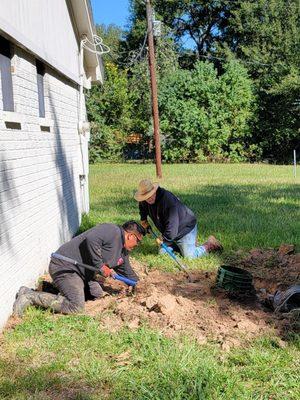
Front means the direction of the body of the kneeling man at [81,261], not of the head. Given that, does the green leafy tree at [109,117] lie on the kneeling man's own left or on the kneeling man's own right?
on the kneeling man's own left

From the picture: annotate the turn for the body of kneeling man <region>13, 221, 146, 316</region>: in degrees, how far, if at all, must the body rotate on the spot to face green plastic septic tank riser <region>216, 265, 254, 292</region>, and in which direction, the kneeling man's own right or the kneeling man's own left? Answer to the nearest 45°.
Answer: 0° — they already face it

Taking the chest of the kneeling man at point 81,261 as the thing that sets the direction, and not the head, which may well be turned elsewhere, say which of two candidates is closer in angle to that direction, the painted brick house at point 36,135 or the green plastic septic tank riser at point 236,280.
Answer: the green plastic septic tank riser

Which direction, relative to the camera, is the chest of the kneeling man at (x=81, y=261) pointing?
to the viewer's right

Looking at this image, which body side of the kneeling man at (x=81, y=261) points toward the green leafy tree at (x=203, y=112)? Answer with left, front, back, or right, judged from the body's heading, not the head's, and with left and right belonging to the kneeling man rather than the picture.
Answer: left
